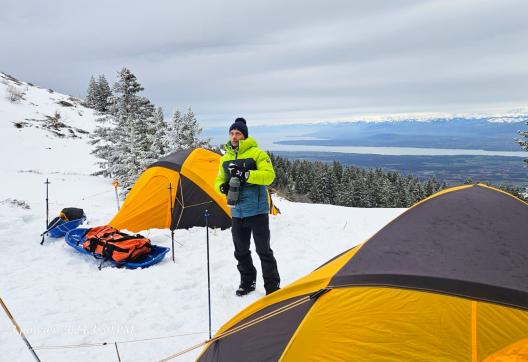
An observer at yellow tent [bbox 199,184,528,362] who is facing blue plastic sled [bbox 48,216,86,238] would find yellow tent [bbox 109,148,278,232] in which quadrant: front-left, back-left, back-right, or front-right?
front-right

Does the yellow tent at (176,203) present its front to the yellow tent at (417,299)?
no

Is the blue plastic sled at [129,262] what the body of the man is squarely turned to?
no

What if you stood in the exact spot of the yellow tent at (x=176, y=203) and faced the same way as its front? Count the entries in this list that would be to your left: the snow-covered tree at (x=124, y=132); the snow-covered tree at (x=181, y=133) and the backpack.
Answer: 0

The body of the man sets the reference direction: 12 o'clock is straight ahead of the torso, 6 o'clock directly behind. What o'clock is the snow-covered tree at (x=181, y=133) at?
The snow-covered tree is roughly at 4 o'clock from the man.

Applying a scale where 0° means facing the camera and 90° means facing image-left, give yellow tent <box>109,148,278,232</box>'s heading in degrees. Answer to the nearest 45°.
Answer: approximately 45°

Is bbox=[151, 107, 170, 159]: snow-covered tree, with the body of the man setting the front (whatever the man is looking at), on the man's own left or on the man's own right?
on the man's own right

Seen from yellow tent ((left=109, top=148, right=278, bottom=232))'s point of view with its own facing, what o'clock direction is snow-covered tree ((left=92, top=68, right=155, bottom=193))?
The snow-covered tree is roughly at 4 o'clock from the yellow tent.

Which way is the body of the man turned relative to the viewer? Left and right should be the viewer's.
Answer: facing the viewer and to the left of the viewer

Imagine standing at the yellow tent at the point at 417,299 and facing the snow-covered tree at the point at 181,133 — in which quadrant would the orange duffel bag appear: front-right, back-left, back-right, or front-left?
front-left
